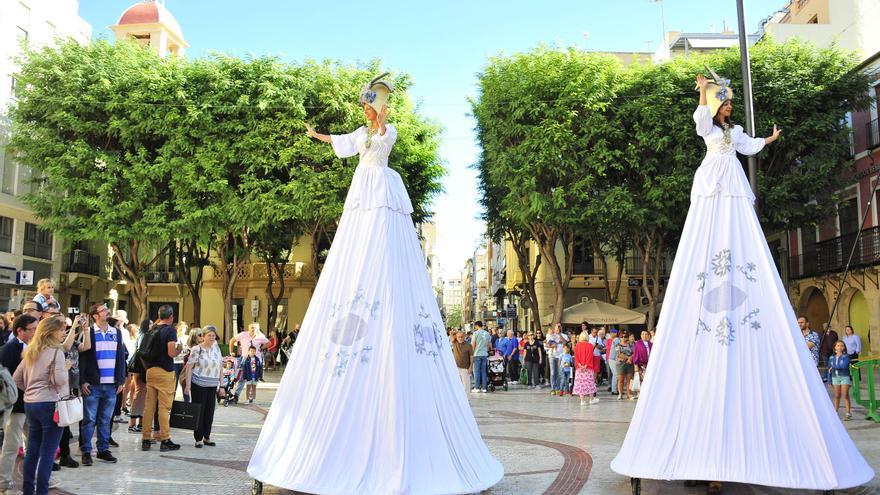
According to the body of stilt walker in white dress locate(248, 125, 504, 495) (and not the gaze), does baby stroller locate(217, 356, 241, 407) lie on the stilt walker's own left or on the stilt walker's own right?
on the stilt walker's own right

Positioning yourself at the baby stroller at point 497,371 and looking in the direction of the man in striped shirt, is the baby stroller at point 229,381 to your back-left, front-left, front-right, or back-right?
front-right

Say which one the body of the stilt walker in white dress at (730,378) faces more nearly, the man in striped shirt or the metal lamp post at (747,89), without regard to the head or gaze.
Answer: the man in striped shirt

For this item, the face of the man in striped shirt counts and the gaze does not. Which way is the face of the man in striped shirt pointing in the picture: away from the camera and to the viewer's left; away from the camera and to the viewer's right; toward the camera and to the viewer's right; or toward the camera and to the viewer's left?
toward the camera and to the viewer's right

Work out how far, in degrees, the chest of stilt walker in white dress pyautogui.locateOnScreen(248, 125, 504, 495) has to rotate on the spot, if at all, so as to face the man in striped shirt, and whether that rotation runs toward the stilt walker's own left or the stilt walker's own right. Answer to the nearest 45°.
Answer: approximately 90° to the stilt walker's own right

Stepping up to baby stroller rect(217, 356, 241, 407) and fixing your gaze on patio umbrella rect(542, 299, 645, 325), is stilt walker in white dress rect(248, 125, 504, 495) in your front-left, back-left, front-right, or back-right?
back-right

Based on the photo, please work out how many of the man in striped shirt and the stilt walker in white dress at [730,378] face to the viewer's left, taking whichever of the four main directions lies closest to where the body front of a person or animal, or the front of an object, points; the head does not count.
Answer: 0

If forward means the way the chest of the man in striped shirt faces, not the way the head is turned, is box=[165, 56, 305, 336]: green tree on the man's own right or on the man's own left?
on the man's own left

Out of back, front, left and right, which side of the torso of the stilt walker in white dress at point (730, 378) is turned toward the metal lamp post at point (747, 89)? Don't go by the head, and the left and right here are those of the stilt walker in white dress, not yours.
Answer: back

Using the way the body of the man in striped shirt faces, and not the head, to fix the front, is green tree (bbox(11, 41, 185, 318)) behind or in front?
behind

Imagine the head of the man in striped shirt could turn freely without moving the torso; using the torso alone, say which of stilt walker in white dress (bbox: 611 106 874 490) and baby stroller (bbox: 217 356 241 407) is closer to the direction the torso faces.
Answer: the stilt walker in white dress

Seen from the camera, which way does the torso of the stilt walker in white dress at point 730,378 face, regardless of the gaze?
toward the camera

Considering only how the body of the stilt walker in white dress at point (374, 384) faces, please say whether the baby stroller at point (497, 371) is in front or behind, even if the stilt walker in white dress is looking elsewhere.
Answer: behind

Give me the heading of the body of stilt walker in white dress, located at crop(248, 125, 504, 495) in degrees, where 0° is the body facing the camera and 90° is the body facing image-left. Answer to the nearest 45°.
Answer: approximately 45°

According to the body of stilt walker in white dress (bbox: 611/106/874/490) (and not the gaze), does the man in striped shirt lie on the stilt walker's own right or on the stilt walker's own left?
on the stilt walker's own right

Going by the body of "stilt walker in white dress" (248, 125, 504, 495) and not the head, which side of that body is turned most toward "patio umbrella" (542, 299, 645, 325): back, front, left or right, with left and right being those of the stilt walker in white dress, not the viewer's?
back
